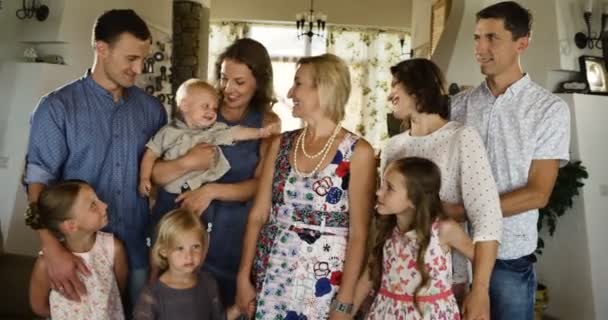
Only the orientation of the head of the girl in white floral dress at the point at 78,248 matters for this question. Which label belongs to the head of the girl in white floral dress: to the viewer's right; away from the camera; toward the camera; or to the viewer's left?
to the viewer's right

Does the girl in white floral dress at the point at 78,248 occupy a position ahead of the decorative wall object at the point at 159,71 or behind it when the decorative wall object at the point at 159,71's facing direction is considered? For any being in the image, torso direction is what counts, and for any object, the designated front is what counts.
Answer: ahead

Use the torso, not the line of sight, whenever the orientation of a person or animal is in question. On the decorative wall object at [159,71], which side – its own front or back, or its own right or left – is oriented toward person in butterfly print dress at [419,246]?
front

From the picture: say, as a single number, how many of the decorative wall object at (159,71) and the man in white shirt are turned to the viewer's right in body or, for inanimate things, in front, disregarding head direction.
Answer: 0

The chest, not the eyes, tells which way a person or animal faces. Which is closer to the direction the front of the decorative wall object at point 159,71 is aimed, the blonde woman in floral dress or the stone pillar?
the blonde woman in floral dress

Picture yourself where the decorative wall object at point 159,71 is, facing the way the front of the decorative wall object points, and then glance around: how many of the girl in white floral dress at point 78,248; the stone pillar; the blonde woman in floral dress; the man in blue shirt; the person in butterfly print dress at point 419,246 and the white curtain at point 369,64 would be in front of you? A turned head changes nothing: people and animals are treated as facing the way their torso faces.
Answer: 4

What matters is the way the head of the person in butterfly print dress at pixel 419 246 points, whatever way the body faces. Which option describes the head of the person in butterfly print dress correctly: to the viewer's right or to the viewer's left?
to the viewer's left

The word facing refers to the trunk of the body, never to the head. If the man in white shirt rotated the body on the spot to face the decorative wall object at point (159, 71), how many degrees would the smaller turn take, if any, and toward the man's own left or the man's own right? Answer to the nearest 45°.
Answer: approximately 90° to the man's own right

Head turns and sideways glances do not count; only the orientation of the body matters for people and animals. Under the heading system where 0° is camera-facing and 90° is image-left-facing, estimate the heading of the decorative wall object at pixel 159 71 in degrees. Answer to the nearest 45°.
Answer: approximately 0°

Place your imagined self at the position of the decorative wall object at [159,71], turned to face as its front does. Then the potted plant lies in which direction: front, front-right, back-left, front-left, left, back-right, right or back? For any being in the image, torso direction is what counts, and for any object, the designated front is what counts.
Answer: front-left

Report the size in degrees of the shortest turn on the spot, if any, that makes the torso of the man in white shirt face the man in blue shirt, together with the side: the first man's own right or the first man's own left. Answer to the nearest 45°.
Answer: approximately 45° to the first man's own right
